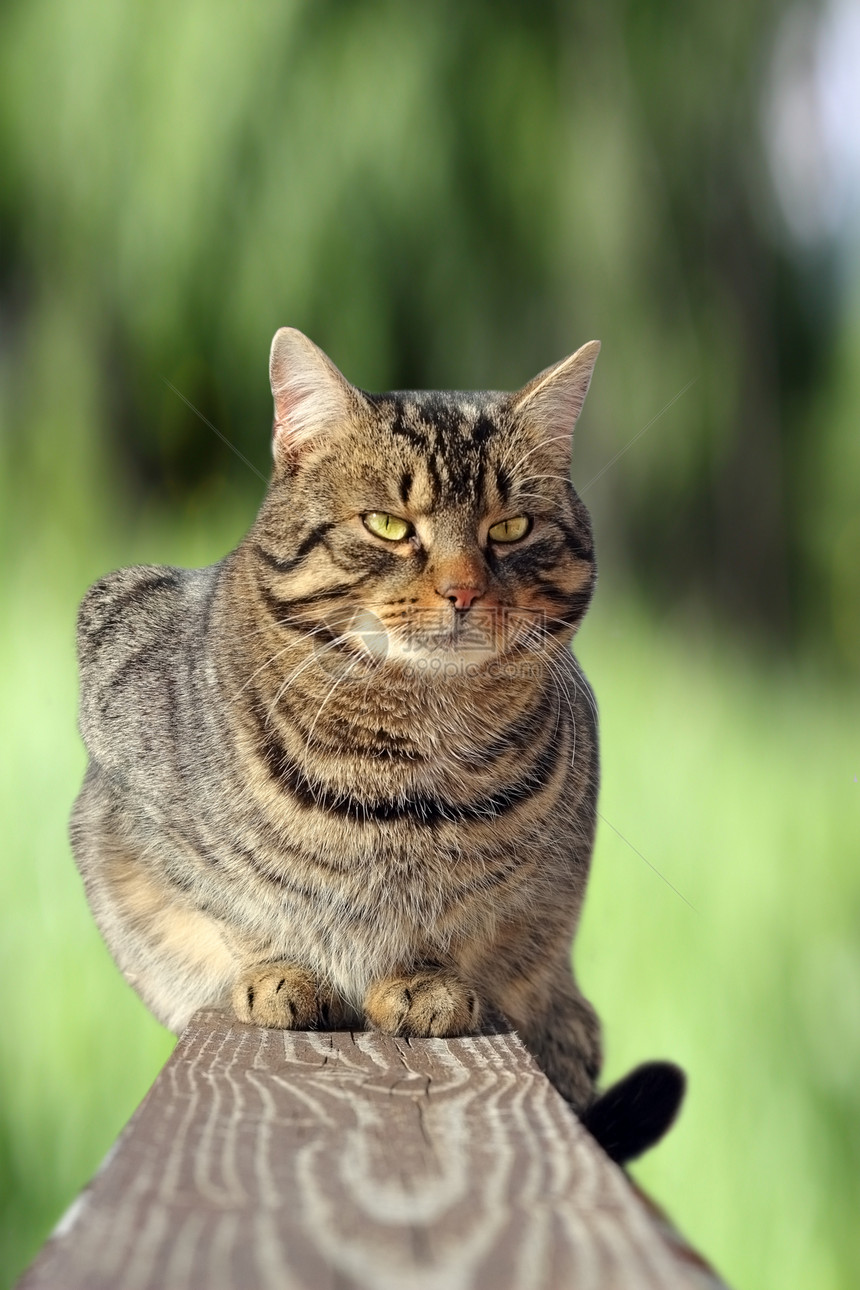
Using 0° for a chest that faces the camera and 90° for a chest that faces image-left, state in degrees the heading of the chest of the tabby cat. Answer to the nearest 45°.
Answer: approximately 0°
